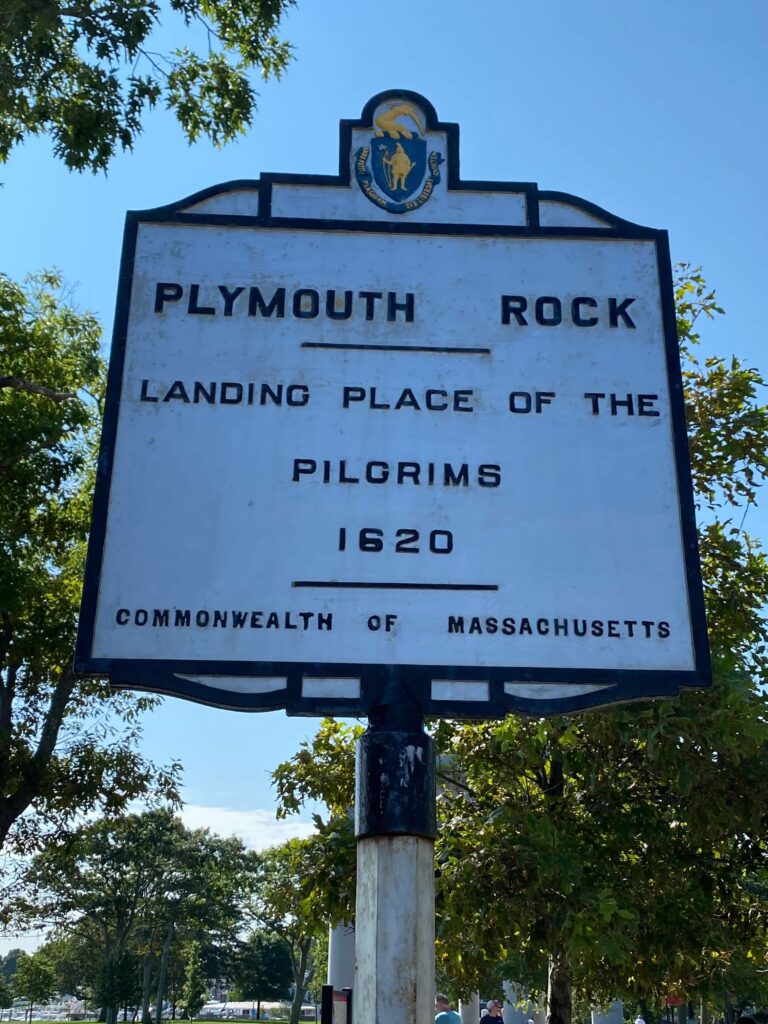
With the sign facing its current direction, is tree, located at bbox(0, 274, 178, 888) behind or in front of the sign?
behind

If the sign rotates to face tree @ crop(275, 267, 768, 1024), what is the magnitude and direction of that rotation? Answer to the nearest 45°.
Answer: approximately 180°

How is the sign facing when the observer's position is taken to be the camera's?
facing the viewer

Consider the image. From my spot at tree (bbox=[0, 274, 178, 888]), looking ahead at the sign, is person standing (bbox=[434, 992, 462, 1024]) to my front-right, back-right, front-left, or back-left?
back-left

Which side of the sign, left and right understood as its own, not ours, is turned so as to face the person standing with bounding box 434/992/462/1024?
back

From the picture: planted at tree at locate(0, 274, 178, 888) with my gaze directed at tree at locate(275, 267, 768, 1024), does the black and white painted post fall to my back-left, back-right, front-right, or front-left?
front-right
